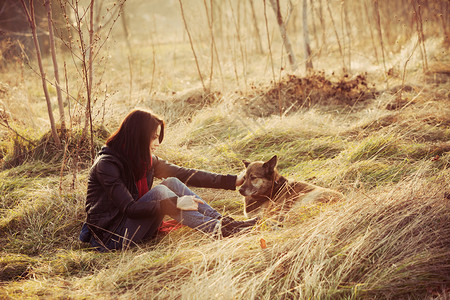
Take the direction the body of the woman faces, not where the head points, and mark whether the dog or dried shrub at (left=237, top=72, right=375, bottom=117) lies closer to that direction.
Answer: the dog

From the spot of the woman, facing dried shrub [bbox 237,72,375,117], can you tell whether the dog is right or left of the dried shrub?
right

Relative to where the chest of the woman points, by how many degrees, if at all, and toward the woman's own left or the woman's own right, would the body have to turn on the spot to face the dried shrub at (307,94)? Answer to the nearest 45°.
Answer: approximately 45° to the woman's own left

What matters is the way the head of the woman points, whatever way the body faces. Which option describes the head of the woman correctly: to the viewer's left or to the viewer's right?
to the viewer's right

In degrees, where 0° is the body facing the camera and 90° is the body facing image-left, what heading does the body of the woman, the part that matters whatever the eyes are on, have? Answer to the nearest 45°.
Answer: approximately 270°
